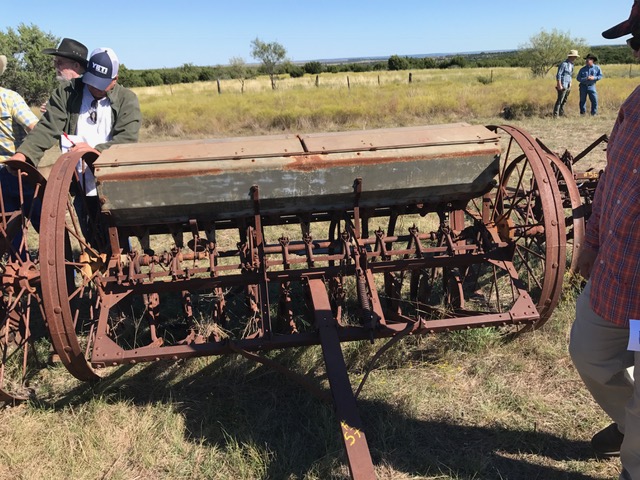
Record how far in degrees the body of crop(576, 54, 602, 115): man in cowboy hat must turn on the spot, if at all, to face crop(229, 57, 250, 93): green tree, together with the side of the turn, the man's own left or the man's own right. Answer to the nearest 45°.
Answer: approximately 135° to the man's own right

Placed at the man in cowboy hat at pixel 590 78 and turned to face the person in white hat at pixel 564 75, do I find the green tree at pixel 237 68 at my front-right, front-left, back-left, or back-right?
front-right

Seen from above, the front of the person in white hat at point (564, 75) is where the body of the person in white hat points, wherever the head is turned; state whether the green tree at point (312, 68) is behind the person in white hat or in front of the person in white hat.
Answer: behind

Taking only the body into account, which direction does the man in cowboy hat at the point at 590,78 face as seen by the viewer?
toward the camera

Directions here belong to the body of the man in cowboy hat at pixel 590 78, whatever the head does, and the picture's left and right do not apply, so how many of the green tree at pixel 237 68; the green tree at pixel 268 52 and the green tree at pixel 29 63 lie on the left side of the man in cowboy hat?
0

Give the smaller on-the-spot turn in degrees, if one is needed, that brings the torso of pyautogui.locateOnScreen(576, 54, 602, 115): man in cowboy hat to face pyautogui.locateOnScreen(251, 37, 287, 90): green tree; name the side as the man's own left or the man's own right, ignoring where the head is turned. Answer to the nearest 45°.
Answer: approximately 135° to the man's own right

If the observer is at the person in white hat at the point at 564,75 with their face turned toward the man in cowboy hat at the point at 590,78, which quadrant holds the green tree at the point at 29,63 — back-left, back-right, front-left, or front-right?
back-left

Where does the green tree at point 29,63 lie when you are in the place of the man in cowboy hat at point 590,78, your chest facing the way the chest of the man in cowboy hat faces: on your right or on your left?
on your right

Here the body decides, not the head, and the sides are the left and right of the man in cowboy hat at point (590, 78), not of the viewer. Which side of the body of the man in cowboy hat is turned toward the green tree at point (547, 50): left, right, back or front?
back

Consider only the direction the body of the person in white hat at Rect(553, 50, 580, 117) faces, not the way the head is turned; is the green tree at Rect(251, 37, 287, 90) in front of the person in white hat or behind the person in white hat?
behind
